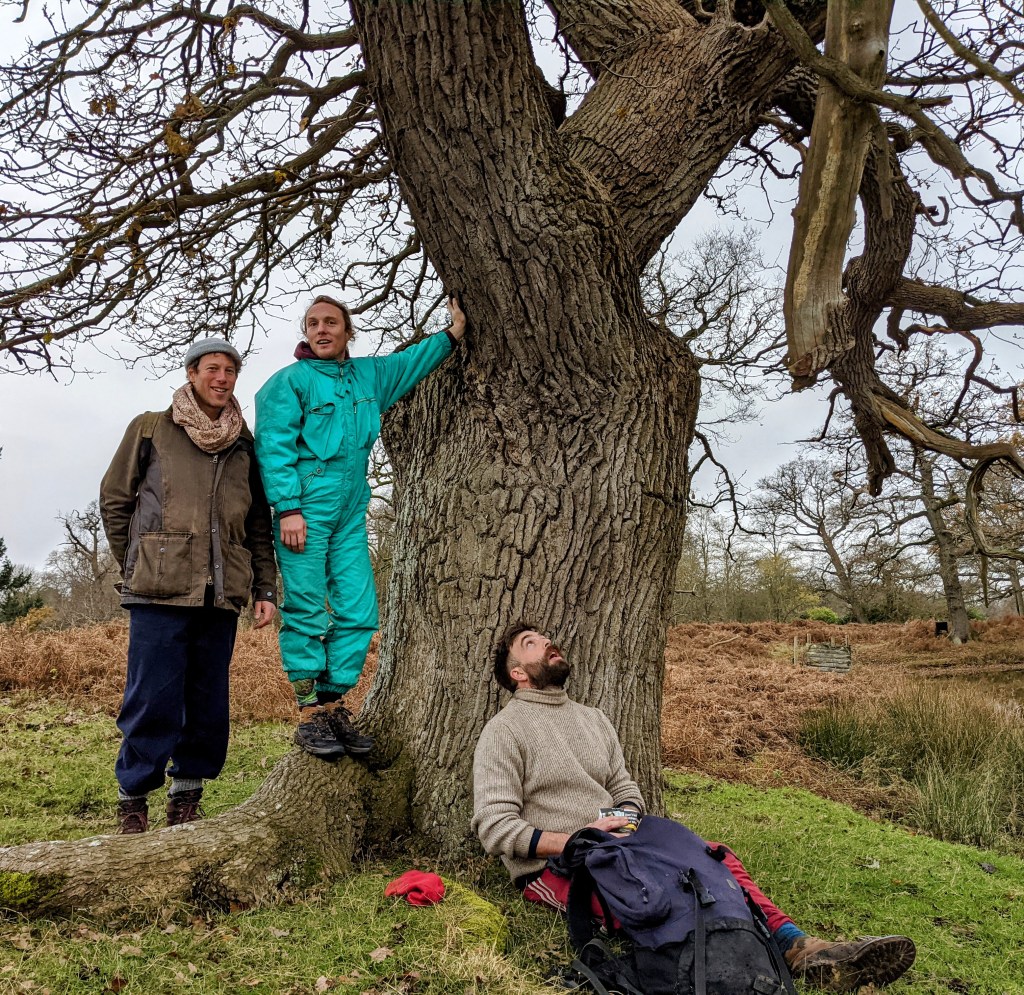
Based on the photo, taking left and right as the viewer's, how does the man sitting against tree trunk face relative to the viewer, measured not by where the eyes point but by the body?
facing the viewer and to the right of the viewer
